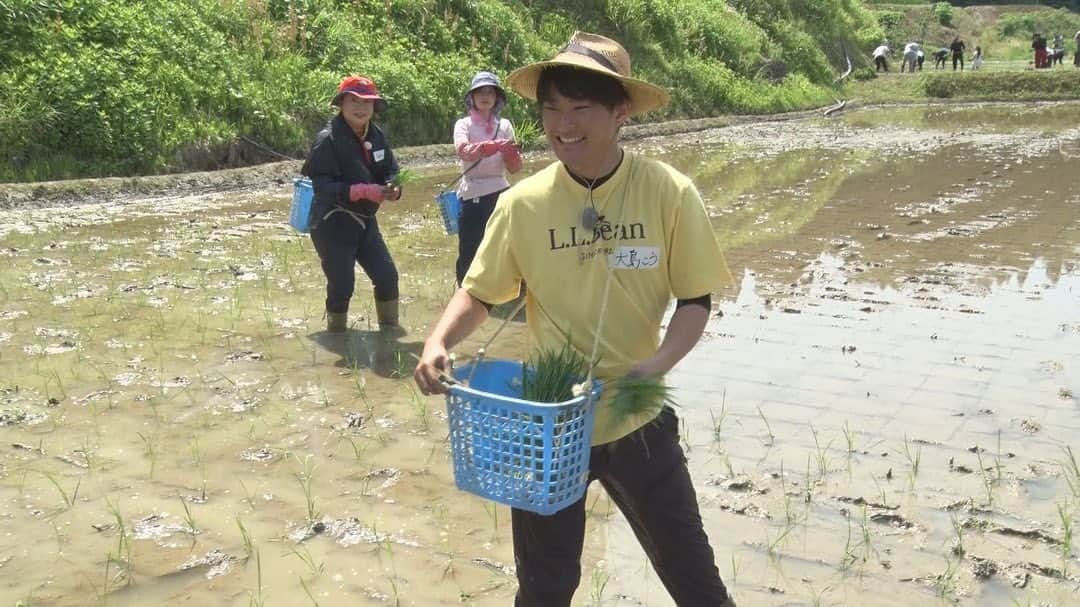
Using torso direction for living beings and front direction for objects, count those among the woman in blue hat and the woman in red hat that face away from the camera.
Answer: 0

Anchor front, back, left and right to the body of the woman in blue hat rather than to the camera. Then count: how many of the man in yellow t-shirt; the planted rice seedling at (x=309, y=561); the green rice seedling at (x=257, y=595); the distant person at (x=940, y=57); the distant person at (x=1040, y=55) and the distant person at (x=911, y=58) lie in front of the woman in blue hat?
3

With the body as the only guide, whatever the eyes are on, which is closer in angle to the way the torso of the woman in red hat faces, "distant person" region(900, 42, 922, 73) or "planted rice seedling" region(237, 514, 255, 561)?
the planted rice seedling

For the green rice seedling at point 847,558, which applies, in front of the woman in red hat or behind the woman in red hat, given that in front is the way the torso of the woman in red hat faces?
in front

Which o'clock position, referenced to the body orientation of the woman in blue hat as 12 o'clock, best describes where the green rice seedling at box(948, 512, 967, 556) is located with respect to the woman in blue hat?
The green rice seedling is roughly at 11 o'clock from the woman in blue hat.

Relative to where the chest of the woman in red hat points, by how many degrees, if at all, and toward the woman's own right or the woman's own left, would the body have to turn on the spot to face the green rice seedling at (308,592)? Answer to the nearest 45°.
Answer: approximately 45° to the woman's own right

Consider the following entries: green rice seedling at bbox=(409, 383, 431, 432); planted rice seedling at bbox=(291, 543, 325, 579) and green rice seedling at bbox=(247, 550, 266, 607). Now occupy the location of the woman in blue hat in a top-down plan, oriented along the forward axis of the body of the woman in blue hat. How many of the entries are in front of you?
3

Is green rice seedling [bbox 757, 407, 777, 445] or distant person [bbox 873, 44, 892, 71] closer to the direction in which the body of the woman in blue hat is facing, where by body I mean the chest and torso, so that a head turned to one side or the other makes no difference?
the green rice seedling

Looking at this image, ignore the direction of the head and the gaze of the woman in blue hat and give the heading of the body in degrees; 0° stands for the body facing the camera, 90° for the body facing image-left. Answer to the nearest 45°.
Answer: approximately 0°

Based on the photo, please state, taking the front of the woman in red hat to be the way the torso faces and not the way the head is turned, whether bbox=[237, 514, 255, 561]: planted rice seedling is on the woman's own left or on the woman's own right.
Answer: on the woman's own right

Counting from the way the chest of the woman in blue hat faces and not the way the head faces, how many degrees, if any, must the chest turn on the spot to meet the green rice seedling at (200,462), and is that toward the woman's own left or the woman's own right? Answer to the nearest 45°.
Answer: approximately 45° to the woman's own right

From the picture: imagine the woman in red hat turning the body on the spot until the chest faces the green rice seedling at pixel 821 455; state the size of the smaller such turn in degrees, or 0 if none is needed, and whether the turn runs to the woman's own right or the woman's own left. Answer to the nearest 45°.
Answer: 0° — they already face it

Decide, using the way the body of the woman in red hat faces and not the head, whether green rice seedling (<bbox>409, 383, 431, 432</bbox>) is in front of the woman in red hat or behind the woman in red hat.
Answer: in front

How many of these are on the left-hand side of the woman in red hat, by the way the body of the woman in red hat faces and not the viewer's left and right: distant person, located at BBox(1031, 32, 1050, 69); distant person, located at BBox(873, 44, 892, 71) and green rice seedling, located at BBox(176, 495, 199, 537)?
2

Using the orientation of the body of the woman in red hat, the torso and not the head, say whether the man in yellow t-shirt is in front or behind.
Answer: in front

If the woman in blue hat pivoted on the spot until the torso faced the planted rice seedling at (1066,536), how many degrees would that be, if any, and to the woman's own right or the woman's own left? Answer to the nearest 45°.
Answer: approximately 45° to the woman's own left

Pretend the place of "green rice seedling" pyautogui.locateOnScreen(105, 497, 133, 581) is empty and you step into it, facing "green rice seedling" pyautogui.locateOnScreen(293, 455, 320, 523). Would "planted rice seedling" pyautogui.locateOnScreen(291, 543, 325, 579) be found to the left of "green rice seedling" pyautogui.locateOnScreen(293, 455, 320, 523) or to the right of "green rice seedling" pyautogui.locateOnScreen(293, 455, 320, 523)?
right

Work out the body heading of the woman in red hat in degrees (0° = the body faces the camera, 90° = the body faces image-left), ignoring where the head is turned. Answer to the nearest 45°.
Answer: approximately 315°
